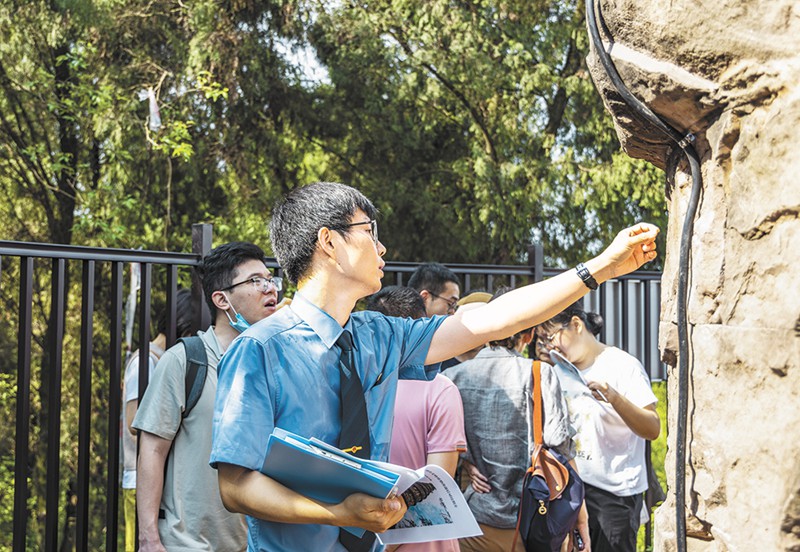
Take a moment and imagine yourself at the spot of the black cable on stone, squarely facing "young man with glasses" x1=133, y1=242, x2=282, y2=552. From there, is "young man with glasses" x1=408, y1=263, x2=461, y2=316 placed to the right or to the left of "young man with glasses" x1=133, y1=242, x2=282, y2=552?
right

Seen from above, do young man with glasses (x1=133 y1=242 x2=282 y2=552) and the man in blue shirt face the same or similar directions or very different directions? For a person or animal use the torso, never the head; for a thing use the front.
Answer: same or similar directions

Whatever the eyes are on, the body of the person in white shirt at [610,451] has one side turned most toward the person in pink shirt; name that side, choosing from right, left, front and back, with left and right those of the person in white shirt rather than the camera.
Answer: front

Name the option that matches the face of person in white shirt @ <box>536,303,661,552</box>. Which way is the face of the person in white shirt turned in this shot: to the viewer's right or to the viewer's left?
to the viewer's left

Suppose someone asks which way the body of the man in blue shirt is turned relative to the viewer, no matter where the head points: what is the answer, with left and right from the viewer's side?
facing the viewer and to the right of the viewer

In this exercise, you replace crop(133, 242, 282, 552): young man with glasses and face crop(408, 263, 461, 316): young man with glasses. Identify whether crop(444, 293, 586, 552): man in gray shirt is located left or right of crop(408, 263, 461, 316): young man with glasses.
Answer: right

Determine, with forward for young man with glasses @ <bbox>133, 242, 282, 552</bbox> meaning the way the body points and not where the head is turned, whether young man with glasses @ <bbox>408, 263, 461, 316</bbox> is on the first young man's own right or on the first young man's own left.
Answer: on the first young man's own left

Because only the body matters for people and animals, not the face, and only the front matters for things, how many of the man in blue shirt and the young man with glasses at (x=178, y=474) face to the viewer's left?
0

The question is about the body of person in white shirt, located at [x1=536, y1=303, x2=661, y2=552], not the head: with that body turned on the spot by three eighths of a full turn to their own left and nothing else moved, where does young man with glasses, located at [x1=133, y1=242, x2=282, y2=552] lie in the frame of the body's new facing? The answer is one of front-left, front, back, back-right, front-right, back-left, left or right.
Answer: back-right

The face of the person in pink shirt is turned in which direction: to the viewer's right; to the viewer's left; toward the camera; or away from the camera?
away from the camera

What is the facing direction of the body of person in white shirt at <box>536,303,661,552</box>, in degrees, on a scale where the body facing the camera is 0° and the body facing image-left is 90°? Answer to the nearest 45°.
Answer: approximately 45°

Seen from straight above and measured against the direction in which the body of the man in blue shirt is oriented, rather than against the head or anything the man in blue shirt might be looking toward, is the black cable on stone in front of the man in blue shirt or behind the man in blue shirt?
in front

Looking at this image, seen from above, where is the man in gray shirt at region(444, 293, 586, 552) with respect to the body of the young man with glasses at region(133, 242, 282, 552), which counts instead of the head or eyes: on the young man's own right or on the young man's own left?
on the young man's own left

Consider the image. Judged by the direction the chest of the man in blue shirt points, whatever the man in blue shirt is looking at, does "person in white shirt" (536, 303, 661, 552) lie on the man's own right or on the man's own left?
on the man's own left

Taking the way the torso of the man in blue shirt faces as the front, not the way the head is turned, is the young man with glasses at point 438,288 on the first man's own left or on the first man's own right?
on the first man's own left

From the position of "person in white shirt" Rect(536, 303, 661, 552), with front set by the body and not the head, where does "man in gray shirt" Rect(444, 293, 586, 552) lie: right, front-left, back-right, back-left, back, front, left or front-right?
front
